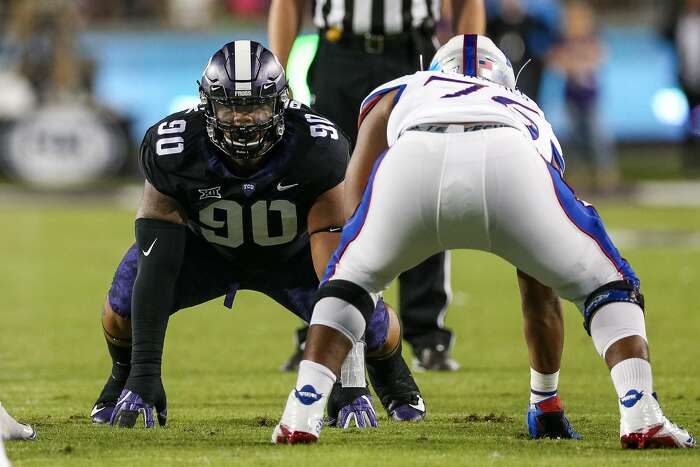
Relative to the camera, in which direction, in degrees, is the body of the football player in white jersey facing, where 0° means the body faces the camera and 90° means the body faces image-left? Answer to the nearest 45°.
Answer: approximately 180°

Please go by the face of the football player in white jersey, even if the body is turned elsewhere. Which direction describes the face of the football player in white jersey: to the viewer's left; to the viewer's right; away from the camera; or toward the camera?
away from the camera

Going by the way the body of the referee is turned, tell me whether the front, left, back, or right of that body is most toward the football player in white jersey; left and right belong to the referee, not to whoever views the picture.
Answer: front

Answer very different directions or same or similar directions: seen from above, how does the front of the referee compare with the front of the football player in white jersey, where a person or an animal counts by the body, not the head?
very different directions

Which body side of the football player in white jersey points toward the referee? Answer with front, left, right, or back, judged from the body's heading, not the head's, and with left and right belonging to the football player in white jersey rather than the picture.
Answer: front

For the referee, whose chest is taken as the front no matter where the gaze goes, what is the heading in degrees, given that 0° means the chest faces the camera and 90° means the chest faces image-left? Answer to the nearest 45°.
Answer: approximately 0°

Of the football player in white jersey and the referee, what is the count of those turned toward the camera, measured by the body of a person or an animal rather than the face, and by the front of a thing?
1
